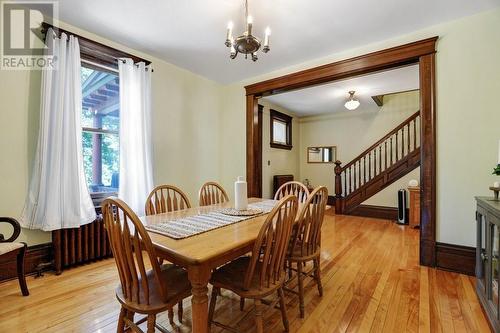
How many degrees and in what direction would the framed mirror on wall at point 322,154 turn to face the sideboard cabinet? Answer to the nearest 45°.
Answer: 0° — it already faces it

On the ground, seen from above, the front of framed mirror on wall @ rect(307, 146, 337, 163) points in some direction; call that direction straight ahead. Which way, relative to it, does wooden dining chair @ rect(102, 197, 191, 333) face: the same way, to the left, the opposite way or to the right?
the opposite way

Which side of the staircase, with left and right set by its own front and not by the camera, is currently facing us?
left

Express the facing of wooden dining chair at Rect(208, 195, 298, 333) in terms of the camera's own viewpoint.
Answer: facing away from the viewer and to the left of the viewer

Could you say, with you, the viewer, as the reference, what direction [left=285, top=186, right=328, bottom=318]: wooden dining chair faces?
facing away from the viewer and to the left of the viewer

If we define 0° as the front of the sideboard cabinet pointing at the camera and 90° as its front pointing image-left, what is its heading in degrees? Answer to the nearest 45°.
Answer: approximately 90°

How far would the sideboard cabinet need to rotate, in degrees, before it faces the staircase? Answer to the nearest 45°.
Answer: approximately 45° to its right

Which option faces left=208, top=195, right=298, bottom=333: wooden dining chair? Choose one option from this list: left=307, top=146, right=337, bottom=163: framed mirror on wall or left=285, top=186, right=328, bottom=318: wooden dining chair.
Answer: the framed mirror on wall
